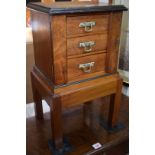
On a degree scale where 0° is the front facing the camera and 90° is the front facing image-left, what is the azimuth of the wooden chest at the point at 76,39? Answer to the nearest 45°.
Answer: approximately 315°
